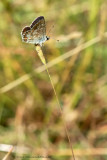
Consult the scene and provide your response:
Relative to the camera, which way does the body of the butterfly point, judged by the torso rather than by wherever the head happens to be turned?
to the viewer's right
